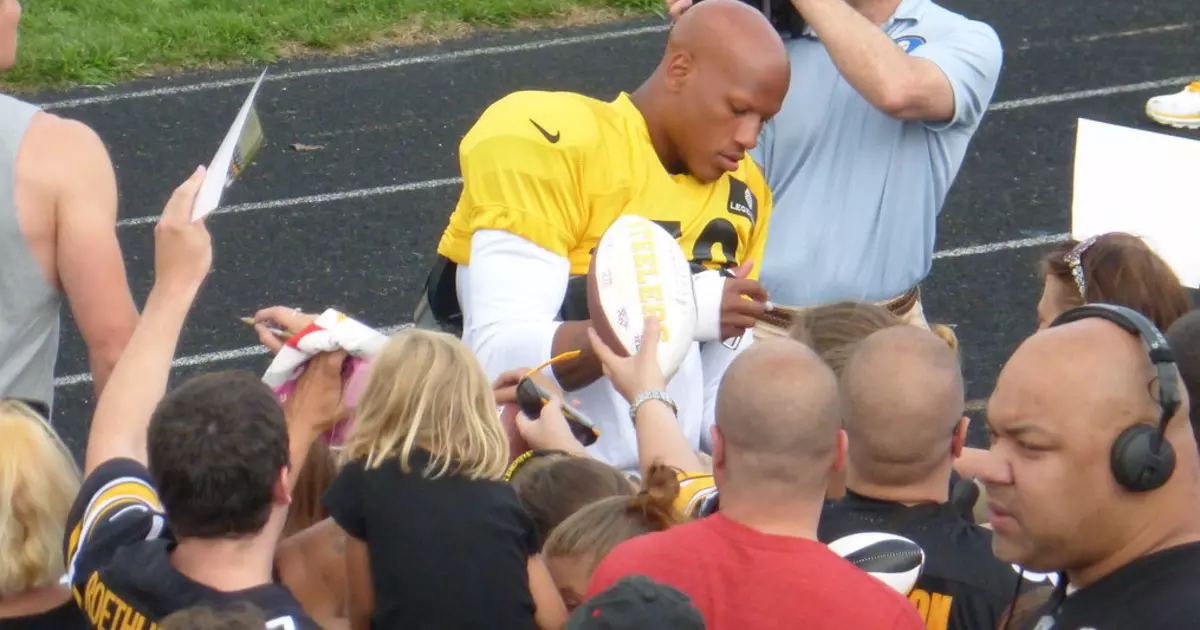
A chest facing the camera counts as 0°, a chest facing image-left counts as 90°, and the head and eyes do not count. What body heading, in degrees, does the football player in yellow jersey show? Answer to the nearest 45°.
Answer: approximately 315°

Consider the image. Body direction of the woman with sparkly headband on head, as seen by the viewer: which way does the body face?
to the viewer's left

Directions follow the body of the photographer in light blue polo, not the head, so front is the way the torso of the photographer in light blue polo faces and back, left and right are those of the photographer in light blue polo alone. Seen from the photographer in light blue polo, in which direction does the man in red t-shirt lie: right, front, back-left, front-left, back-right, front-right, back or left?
front-left

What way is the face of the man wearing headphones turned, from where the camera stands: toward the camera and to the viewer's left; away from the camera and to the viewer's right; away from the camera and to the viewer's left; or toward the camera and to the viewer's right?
toward the camera and to the viewer's left

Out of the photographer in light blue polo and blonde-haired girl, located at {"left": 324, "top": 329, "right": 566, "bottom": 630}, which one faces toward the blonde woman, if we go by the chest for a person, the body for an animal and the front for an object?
the photographer in light blue polo

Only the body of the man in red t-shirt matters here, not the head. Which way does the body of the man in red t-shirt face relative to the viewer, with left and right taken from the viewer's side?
facing away from the viewer

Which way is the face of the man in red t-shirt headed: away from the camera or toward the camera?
away from the camera

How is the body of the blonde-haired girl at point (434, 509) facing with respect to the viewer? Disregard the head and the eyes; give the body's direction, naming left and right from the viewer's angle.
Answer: facing away from the viewer

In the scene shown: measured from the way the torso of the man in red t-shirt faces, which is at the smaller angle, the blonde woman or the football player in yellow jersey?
the football player in yellow jersey

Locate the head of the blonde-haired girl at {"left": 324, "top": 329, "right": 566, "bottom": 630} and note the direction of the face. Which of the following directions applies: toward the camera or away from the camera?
away from the camera

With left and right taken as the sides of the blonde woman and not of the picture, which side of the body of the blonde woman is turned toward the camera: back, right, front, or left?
back

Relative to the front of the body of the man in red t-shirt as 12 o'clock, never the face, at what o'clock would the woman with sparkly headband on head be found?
The woman with sparkly headband on head is roughly at 1 o'clock from the man in red t-shirt.

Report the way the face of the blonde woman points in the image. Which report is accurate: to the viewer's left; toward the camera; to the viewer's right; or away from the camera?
away from the camera

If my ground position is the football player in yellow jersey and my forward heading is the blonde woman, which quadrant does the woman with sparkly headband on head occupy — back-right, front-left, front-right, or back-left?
back-left
